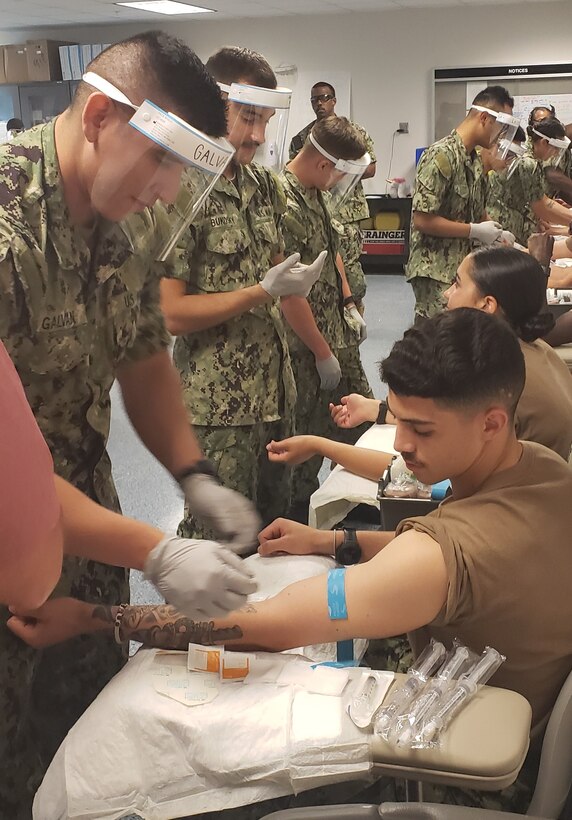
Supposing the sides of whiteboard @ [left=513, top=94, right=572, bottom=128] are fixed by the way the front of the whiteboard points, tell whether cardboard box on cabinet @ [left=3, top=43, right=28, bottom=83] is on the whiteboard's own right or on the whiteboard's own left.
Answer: on the whiteboard's own right

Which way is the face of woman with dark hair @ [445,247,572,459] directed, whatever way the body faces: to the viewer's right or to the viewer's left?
to the viewer's left

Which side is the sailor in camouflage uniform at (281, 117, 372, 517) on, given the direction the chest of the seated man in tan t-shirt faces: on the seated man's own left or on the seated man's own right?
on the seated man's own right

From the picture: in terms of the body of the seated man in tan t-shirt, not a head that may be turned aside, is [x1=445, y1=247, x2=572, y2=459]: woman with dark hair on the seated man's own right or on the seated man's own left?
on the seated man's own right

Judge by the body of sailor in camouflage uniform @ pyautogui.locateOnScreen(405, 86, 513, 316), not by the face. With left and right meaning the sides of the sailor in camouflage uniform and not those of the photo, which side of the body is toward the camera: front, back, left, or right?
right

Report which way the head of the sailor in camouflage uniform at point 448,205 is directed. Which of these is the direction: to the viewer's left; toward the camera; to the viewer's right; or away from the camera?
to the viewer's right

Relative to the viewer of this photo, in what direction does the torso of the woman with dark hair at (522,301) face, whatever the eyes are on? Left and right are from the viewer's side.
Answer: facing to the left of the viewer

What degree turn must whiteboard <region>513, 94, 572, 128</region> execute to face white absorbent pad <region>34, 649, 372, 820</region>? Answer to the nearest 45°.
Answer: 0° — it already faces it

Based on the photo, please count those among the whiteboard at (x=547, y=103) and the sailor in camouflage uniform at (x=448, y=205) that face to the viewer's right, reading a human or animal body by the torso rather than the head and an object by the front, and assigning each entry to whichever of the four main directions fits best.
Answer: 1

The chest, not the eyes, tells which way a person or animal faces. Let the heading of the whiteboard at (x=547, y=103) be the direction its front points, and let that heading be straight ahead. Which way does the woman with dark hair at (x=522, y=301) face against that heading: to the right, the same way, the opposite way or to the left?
to the right

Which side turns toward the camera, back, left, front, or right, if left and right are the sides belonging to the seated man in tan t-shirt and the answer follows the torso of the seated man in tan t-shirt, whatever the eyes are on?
left

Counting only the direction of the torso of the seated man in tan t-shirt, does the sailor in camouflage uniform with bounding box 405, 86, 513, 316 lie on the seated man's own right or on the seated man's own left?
on the seated man's own right

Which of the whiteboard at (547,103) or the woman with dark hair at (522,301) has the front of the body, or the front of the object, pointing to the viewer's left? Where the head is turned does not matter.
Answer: the woman with dark hair
